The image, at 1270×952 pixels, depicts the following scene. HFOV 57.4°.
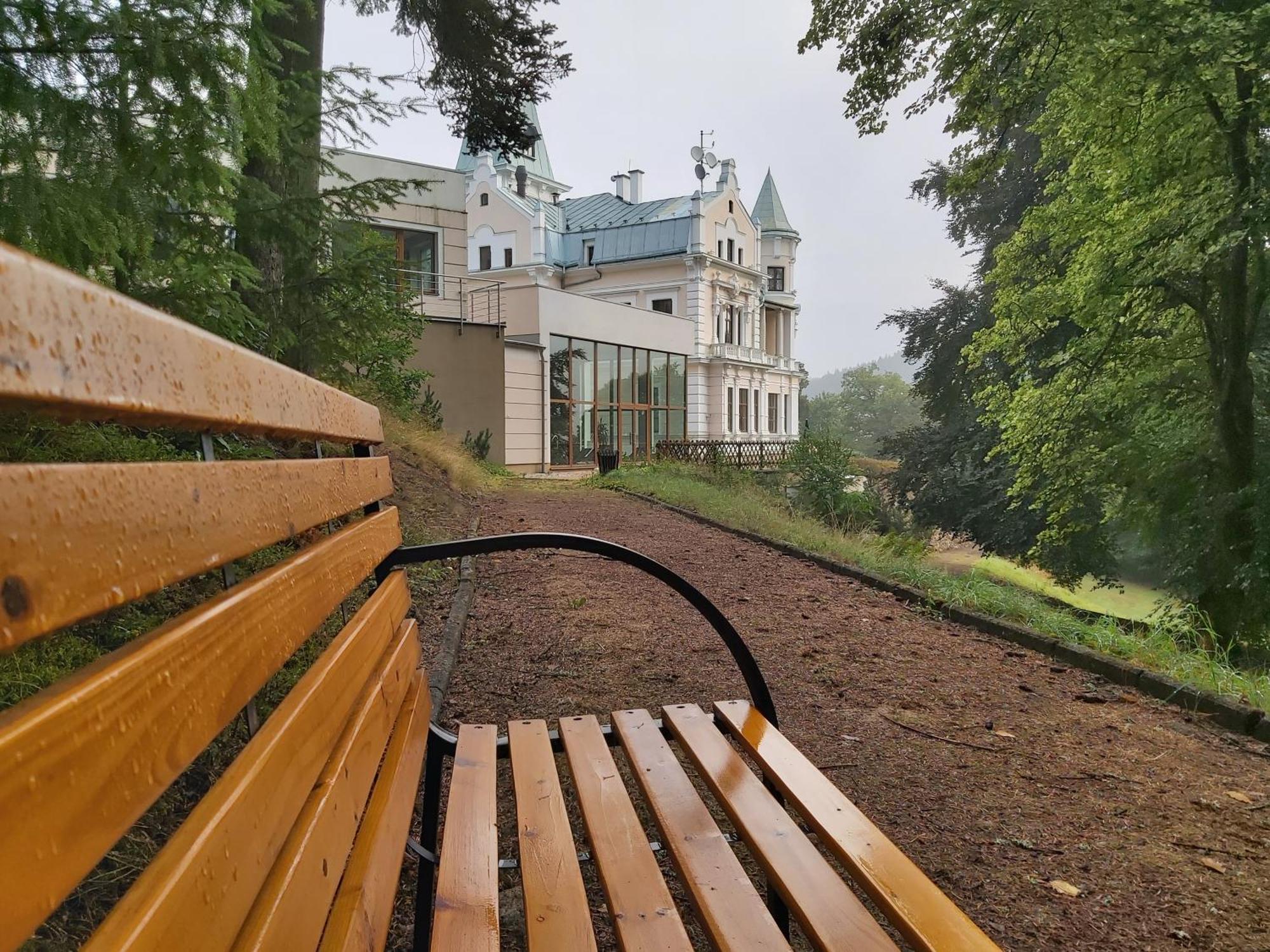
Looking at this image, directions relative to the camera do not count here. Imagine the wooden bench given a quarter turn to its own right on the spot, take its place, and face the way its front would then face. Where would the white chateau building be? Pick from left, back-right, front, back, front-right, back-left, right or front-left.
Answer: back

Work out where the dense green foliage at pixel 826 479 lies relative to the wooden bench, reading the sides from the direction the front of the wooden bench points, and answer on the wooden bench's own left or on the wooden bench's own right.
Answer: on the wooden bench's own left

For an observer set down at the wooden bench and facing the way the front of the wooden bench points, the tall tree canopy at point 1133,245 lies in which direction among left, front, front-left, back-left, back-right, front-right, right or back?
front-left

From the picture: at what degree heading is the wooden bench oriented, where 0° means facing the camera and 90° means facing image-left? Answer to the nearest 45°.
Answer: approximately 270°
